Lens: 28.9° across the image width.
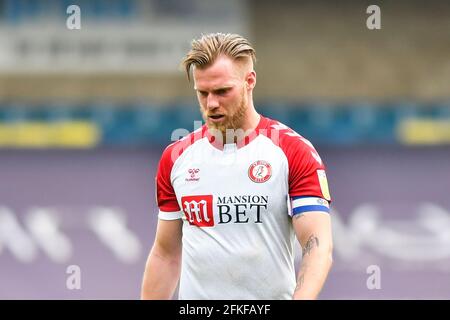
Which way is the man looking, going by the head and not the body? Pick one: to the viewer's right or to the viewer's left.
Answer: to the viewer's left

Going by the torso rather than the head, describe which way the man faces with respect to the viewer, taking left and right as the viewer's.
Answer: facing the viewer
